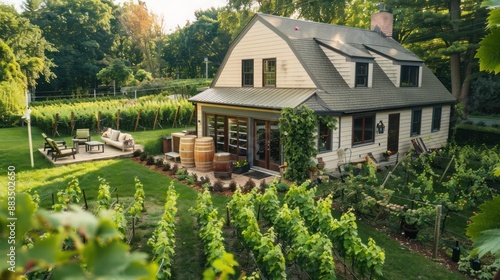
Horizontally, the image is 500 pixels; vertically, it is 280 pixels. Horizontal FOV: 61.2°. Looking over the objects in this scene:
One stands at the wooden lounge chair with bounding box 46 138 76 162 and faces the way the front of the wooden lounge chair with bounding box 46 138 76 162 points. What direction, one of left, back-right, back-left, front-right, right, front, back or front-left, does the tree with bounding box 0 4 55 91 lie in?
left

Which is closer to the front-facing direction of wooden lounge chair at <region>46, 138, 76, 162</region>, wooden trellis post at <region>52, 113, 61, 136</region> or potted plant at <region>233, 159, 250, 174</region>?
the potted plant

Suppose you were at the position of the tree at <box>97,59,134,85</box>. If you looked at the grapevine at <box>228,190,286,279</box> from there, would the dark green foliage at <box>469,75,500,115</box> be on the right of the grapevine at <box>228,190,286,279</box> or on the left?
left

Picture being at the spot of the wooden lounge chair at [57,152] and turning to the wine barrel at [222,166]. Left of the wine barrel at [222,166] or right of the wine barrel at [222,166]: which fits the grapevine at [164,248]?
right

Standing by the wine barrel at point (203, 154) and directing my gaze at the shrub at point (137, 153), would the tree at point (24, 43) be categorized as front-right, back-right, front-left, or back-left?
front-right

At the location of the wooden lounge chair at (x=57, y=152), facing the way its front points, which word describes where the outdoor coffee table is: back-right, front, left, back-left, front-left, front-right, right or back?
front-left

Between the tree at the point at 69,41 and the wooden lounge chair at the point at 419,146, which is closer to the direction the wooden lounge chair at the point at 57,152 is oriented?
the wooden lounge chair

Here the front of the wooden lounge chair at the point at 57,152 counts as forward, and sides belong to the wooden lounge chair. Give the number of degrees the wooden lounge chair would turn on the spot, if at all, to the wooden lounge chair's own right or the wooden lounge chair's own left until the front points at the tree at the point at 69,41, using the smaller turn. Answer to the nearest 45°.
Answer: approximately 90° to the wooden lounge chair's own left

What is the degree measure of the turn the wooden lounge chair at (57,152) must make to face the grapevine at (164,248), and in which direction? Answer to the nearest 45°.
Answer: approximately 90° to its right

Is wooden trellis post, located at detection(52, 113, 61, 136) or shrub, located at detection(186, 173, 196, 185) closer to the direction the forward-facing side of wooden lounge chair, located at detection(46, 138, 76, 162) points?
the shrub

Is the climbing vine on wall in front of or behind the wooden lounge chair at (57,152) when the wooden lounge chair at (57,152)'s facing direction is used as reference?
in front

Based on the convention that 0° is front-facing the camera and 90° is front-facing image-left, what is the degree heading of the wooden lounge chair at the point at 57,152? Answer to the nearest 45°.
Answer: approximately 270°

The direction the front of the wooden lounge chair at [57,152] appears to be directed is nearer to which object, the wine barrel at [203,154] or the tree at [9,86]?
the wine barrel

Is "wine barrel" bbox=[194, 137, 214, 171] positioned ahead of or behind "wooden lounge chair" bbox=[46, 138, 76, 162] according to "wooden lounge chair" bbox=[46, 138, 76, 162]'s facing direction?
ahead

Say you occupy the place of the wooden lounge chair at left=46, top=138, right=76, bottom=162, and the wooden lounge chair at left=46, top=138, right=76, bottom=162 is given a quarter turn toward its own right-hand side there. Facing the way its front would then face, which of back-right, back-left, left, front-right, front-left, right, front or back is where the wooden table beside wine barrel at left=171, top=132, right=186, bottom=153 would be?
left

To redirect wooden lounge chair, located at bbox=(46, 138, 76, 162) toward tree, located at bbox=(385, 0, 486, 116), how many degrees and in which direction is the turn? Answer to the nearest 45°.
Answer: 0° — it already faces it
